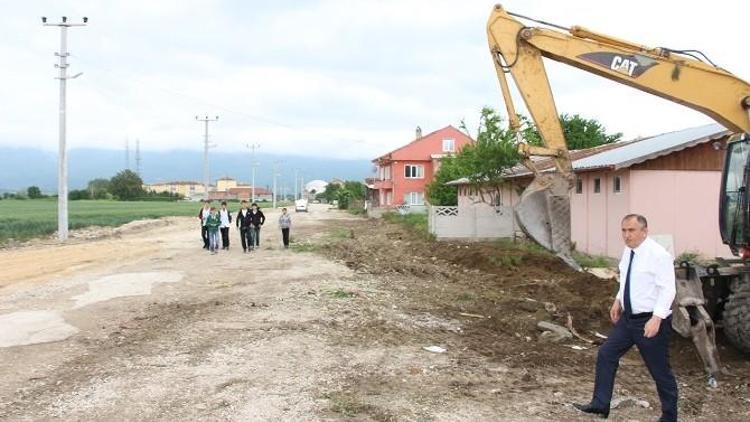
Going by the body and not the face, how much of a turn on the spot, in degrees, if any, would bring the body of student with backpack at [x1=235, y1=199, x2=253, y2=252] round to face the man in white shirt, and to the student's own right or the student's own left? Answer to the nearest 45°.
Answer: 0° — they already face them

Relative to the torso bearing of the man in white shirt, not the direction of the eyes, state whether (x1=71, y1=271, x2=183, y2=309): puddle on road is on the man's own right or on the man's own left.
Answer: on the man's own right

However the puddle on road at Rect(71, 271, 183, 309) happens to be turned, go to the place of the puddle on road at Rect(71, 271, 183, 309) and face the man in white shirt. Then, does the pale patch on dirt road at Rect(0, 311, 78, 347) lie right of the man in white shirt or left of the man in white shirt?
right

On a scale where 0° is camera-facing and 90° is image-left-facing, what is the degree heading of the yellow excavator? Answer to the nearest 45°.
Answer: approximately 90°

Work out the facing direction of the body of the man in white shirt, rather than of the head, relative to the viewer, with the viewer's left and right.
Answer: facing the viewer and to the left of the viewer

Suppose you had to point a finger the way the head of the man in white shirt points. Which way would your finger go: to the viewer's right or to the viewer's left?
to the viewer's left

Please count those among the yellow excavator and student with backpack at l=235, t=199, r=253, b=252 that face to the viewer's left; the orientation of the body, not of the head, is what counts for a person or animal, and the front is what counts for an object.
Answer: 1

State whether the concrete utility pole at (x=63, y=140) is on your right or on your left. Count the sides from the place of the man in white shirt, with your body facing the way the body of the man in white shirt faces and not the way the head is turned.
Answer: on your right

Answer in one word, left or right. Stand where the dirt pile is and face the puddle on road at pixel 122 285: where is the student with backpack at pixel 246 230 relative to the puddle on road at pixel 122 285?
right

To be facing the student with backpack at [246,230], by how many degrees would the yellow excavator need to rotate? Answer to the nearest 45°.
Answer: approximately 45° to its right

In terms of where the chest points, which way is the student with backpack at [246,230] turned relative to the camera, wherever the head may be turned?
toward the camera

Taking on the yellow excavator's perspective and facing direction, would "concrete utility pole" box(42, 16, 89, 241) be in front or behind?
in front

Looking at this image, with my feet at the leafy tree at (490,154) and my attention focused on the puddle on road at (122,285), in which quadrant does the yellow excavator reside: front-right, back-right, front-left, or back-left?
front-left

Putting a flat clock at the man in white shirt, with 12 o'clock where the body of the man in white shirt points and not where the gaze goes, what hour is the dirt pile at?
The dirt pile is roughly at 4 o'clock from the man in white shirt.

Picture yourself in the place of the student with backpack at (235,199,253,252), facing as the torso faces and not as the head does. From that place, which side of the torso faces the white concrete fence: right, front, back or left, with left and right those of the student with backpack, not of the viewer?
left
